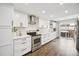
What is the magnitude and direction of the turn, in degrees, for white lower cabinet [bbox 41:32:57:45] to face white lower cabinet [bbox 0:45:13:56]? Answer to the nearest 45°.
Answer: approximately 90° to its right

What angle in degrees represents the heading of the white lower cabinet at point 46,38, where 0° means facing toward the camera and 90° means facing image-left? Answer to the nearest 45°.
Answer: approximately 315°

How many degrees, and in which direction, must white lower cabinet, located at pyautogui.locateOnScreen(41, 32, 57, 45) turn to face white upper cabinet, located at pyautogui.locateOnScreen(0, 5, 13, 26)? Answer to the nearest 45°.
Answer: approximately 90° to its right

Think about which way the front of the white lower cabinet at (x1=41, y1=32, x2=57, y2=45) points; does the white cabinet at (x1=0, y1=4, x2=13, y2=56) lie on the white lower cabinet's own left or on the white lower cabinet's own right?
on the white lower cabinet's own right
